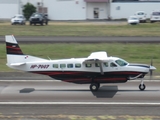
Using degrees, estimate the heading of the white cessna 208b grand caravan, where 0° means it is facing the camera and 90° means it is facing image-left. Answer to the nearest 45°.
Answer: approximately 270°
